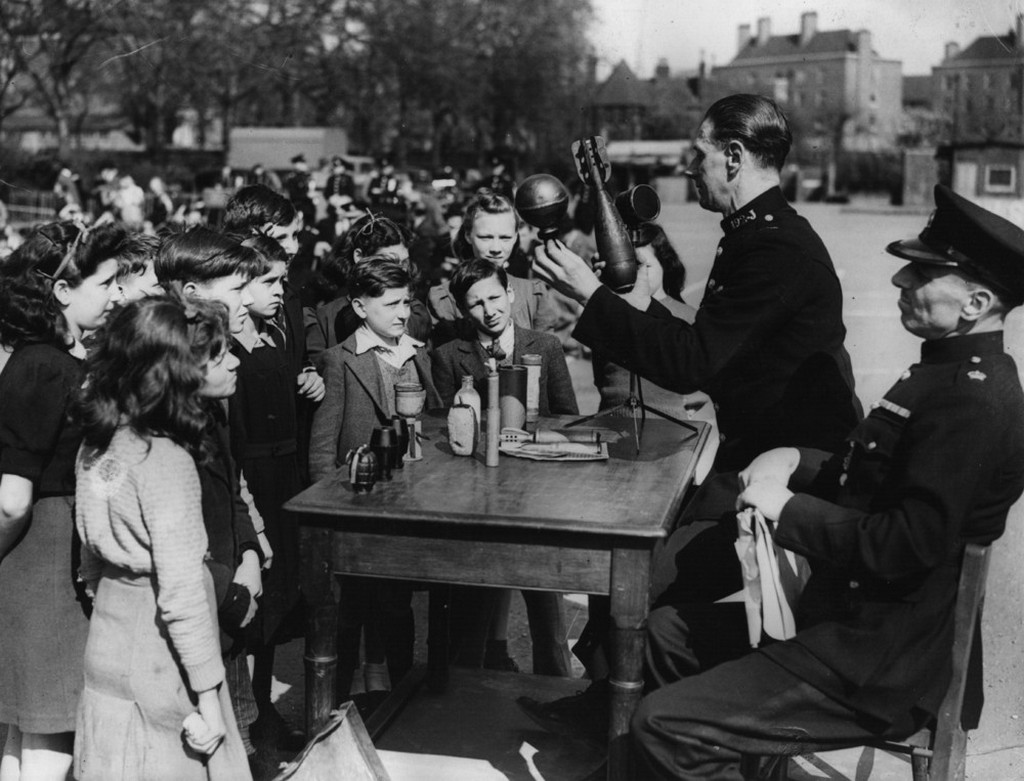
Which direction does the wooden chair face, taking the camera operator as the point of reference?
facing to the left of the viewer

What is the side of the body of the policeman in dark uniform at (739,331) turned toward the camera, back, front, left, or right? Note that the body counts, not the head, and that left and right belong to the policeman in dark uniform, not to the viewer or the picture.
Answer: left

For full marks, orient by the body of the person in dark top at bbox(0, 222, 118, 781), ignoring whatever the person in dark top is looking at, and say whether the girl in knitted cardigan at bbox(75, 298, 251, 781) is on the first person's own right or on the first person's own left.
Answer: on the first person's own right

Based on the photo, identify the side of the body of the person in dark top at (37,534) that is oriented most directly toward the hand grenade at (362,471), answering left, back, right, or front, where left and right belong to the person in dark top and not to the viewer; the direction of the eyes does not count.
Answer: front

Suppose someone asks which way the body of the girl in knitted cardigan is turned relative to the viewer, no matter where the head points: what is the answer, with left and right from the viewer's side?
facing away from the viewer and to the right of the viewer

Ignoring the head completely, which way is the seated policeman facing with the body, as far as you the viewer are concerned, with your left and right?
facing to the left of the viewer

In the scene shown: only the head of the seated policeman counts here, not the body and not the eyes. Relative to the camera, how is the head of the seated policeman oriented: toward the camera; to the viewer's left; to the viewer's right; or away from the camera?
to the viewer's left

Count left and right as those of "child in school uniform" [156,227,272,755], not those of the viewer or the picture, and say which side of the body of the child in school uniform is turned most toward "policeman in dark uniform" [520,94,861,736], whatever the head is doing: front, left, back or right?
front

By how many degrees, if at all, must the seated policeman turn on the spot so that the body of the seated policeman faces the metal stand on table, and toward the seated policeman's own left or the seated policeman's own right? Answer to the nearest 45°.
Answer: approximately 45° to the seated policeman's own right

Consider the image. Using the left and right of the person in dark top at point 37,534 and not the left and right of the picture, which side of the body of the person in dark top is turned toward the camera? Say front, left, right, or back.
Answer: right

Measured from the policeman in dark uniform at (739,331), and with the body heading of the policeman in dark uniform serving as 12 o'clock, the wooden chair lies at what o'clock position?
The wooden chair is roughly at 8 o'clock from the policeman in dark uniform.

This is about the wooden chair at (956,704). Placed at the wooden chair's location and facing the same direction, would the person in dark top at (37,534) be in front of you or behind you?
in front

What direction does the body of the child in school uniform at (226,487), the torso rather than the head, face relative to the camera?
to the viewer's right

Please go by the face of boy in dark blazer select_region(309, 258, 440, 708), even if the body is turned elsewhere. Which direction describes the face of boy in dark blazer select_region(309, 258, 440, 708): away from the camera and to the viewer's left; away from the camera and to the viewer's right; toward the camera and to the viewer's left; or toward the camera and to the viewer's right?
toward the camera and to the viewer's right

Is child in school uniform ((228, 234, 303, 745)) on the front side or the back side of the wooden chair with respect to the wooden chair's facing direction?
on the front side

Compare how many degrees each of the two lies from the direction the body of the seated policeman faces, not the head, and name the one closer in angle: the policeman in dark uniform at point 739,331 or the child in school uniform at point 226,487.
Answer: the child in school uniform
